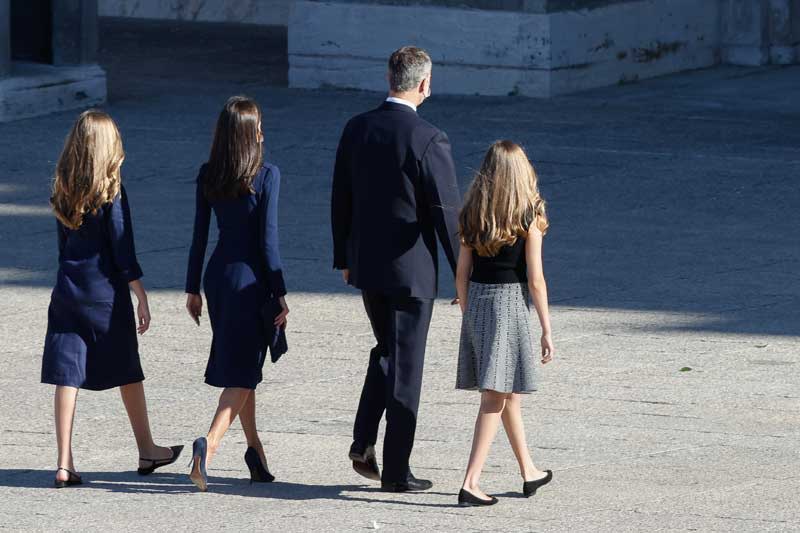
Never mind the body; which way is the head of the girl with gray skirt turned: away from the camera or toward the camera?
away from the camera

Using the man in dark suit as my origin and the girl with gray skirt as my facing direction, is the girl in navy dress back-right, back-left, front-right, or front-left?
back-right

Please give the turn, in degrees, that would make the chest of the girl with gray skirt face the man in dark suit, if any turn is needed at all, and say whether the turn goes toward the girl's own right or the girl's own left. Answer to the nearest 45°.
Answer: approximately 90° to the girl's own left

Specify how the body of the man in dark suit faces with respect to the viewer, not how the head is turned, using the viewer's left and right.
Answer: facing away from the viewer and to the right of the viewer

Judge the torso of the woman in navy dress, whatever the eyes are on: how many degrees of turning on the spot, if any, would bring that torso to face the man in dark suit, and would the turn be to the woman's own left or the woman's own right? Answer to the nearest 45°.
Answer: approximately 45° to the woman's own right

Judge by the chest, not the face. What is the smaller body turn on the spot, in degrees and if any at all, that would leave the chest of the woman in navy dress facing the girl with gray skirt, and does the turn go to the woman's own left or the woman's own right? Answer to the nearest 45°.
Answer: approximately 45° to the woman's own right

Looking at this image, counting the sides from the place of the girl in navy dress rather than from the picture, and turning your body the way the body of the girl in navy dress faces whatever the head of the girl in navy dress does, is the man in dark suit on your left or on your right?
on your right

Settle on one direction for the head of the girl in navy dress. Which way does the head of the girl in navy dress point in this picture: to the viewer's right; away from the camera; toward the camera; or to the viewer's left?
away from the camera

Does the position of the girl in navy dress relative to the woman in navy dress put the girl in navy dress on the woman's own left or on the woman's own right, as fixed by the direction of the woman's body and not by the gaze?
on the woman's own left

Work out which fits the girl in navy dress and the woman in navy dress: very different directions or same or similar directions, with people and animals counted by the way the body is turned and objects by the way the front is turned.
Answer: same or similar directions

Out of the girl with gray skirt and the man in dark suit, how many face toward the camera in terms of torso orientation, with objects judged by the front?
0

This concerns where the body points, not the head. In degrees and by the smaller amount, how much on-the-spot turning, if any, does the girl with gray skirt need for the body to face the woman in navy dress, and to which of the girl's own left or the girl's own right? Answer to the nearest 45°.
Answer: approximately 135° to the girl's own left

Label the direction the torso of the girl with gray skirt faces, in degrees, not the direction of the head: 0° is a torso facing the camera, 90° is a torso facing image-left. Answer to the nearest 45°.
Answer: approximately 225°

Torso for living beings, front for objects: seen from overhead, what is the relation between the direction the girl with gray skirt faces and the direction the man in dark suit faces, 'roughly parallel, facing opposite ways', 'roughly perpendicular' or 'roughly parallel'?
roughly parallel

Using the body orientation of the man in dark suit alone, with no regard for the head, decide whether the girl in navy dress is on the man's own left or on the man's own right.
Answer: on the man's own left

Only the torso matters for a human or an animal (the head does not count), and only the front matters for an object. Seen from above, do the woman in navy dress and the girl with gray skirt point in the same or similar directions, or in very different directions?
same or similar directions

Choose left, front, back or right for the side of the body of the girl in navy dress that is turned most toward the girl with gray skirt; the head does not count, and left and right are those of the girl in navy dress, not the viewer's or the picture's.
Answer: right
